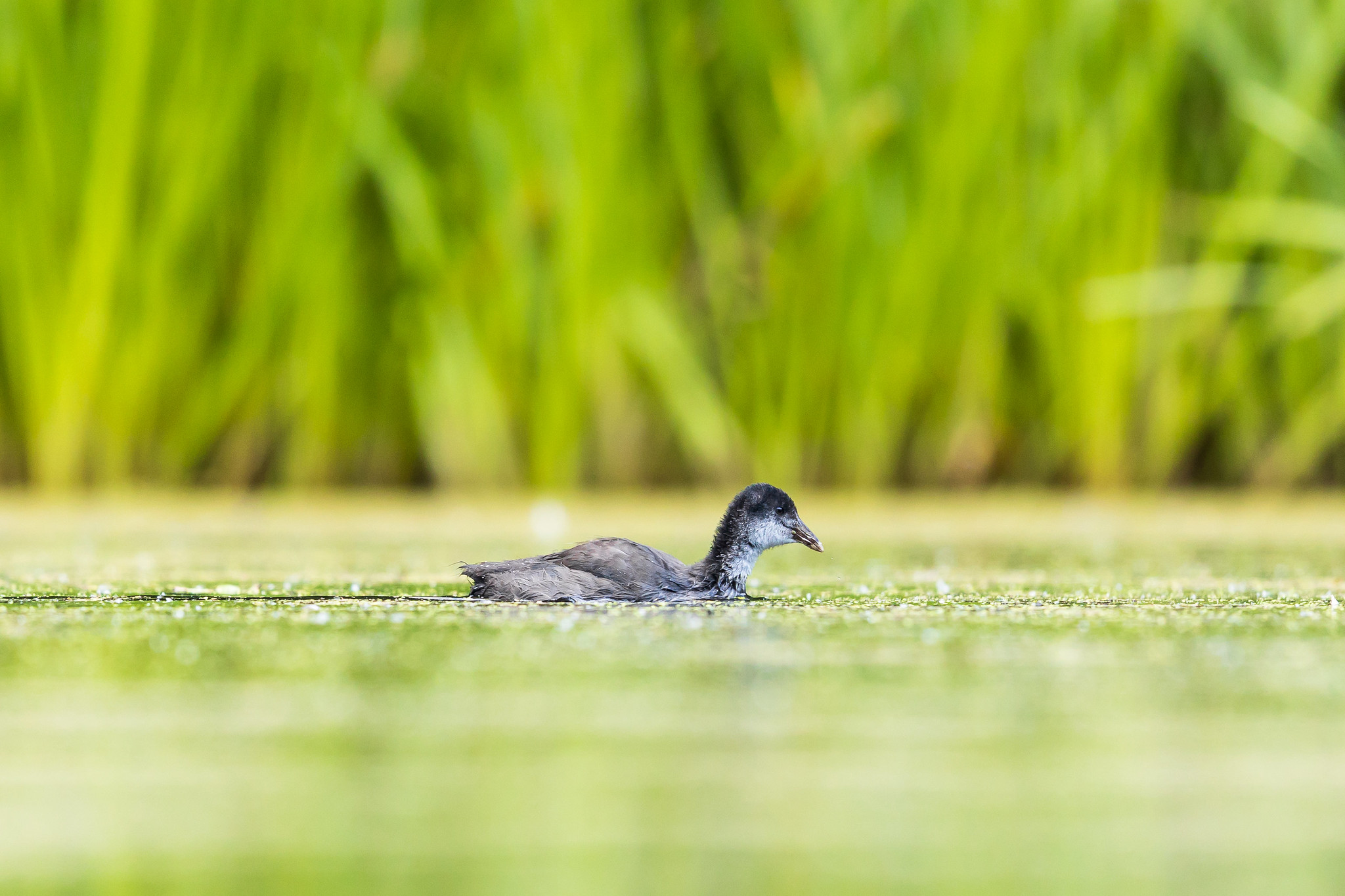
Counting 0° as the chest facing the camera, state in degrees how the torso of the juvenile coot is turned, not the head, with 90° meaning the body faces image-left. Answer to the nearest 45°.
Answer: approximately 270°
